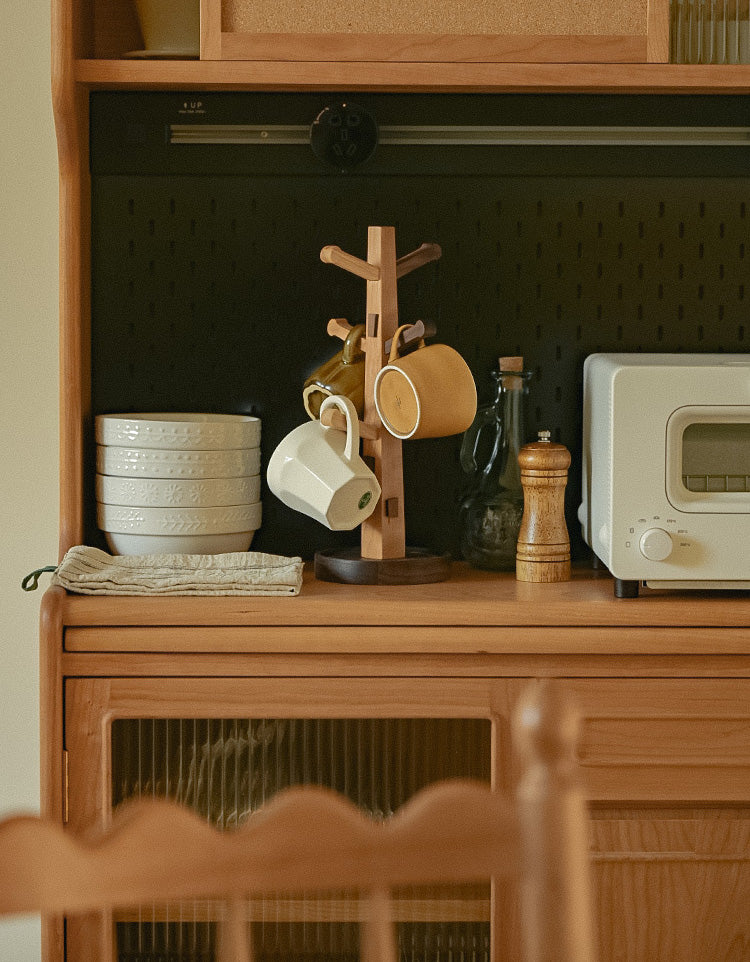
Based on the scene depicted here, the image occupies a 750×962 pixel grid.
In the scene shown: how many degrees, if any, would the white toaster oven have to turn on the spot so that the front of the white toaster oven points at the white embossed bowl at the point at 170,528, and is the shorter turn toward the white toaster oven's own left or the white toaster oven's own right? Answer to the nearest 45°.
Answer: approximately 90° to the white toaster oven's own right

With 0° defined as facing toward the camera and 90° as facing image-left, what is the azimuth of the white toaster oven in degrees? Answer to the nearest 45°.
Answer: approximately 0°

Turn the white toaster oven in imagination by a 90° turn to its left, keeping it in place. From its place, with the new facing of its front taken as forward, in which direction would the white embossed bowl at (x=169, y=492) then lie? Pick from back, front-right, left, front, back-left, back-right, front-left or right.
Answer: back

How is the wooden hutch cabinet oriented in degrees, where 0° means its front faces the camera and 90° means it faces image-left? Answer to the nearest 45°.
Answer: approximately 0°
